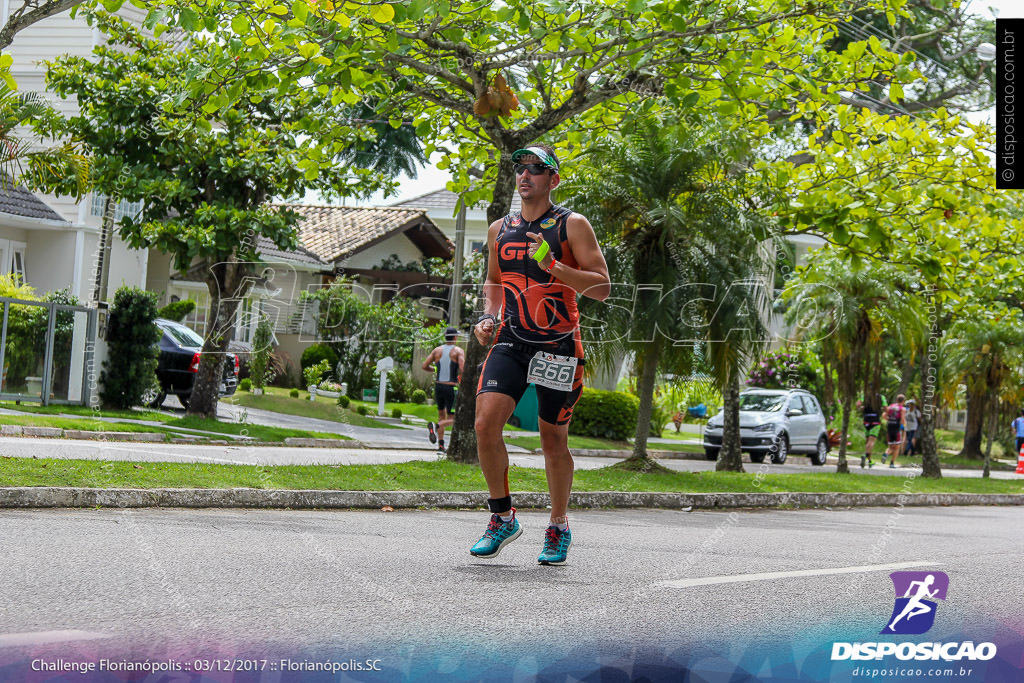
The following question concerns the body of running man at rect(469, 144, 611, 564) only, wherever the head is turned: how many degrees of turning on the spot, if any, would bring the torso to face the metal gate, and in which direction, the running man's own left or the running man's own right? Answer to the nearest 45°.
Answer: approximately 90° to the running man's own right

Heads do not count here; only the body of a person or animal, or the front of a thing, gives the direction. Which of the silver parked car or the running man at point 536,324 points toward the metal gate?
the silver parked car

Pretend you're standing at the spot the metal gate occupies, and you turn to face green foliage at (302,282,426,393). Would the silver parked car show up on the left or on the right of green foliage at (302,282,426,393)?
right

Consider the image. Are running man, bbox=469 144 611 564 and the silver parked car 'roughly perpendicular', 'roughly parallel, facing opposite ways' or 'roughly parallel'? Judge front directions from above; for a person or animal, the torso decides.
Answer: roughly parallel

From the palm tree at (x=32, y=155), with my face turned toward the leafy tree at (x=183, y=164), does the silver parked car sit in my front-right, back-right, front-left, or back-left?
front-right

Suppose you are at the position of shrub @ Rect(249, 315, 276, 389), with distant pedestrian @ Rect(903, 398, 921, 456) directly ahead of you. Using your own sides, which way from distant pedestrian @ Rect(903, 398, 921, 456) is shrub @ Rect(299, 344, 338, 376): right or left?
left

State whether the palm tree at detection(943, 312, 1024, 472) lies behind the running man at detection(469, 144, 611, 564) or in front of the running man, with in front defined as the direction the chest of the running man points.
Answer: behind

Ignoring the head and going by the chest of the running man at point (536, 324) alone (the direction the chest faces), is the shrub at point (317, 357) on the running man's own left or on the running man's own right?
on the running man's own right

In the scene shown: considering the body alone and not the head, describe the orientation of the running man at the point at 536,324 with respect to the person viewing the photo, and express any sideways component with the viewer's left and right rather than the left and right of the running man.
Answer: facing the viewer and to the left of the viewer

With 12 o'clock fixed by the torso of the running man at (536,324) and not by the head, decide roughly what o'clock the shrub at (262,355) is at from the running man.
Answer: The shrub is roughly at 4 o'clock from the running man.

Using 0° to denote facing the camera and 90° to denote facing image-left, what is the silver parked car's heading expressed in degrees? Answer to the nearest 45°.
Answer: approximately 45°

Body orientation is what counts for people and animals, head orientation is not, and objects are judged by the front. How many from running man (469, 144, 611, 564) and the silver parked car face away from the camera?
0

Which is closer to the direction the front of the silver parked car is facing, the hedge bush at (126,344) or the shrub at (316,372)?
the hedge bush

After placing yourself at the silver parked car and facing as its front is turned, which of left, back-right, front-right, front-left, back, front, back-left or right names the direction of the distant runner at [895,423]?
back
